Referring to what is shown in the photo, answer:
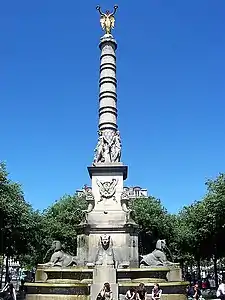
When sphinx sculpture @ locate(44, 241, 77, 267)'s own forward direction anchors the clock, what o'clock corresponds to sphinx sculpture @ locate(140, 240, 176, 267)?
sphinx sculpture @ locate(140, 240, 176, 267) is roughly at 6 o'clock from sphinx sculpture @ locate(44, 241, 77, 267).

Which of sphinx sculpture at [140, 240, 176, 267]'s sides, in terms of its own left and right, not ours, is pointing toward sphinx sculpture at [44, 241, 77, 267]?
back

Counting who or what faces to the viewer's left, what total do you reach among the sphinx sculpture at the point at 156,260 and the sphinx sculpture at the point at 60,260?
1

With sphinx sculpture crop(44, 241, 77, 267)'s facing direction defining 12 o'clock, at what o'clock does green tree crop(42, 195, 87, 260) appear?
The green tree is roughly at 3 o'clock from the sphinx sculpture.

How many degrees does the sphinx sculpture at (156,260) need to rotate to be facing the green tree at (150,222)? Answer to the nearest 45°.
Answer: approximately 90° to its left

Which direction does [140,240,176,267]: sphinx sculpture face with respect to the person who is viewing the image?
facing to the right of the viewer

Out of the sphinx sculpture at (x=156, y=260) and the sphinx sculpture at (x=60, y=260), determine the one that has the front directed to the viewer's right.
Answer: the sphinx sculpture at (x=156, y=260)

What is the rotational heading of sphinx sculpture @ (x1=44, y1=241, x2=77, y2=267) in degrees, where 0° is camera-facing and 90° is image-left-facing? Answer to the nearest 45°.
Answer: approximately 90°

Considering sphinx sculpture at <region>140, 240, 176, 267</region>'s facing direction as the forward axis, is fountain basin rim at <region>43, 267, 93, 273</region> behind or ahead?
behind

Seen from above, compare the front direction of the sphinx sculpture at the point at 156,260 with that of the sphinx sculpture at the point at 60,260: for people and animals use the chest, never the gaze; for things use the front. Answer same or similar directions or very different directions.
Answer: very different directions
